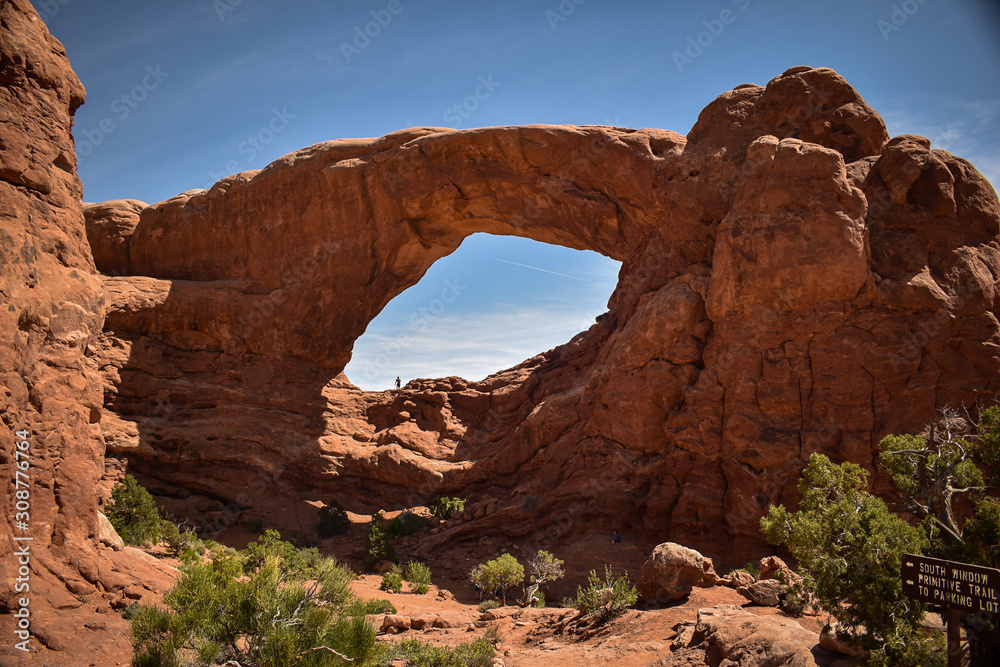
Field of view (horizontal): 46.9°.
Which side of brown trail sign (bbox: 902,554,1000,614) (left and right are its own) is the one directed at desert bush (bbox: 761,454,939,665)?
right

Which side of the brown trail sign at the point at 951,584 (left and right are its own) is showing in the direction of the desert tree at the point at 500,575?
right

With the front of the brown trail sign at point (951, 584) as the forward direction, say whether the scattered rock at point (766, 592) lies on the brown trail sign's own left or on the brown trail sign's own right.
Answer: on the brown trail sign's own right

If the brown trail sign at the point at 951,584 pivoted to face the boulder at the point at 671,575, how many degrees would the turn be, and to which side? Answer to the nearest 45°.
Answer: approximately 90° to its right

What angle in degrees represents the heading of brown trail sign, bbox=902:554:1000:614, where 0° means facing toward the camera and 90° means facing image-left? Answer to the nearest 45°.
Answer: approximately 45°
